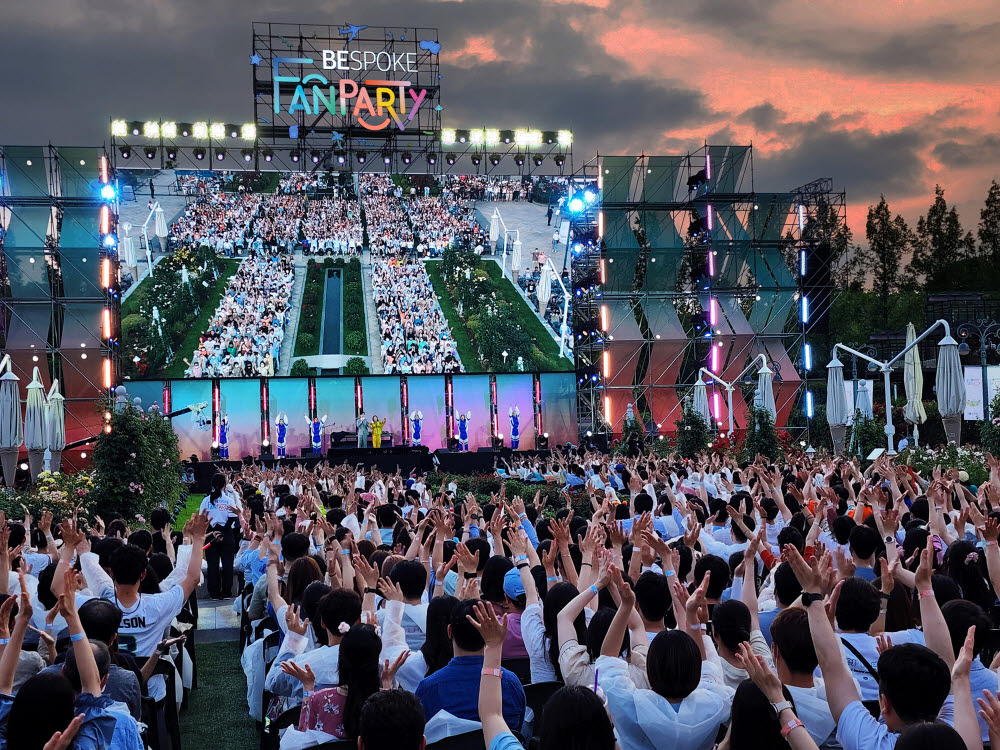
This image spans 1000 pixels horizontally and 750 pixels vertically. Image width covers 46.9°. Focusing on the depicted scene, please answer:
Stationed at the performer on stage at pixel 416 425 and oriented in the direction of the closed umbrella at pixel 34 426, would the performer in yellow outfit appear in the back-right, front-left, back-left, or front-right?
front-right

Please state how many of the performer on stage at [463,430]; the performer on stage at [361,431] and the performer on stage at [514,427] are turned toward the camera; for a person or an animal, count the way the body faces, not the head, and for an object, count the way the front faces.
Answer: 3

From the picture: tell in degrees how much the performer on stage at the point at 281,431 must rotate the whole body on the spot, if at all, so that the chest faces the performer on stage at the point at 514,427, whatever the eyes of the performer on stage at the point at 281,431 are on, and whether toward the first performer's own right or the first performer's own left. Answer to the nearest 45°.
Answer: approximately 90° to the first performer's own left

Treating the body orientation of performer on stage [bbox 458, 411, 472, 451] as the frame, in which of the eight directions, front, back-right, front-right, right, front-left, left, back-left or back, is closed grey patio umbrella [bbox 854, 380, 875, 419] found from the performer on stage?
front-left

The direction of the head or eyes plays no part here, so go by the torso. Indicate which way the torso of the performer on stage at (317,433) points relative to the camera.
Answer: toward the camera

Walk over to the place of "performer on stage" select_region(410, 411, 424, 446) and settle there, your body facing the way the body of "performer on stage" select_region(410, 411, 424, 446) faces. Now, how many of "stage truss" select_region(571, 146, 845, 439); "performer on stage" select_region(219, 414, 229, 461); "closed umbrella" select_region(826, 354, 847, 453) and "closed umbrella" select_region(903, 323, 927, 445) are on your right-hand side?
1

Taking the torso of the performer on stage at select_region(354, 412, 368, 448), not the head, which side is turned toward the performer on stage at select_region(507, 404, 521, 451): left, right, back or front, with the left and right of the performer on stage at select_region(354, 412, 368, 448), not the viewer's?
left

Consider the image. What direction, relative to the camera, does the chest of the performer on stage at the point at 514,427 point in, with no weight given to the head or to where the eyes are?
toward the camera

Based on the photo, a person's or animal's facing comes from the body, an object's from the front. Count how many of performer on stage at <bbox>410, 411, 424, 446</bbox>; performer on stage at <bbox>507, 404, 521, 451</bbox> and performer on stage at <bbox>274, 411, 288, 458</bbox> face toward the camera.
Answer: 3

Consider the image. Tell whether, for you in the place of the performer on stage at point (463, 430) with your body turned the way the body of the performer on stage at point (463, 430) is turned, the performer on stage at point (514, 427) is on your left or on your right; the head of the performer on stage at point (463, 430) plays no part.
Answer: on your left

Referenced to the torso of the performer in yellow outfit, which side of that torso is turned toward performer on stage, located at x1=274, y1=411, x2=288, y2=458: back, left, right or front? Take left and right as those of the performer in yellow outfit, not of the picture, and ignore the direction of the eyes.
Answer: right

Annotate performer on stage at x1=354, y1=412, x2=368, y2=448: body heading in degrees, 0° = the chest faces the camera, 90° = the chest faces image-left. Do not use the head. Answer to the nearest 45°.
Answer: approximately 0°

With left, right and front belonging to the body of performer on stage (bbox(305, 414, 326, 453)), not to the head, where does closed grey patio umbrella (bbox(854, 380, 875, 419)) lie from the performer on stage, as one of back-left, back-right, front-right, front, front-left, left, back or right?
front-left

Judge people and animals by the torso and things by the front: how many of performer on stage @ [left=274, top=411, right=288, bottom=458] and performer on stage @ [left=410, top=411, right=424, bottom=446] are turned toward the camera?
2
